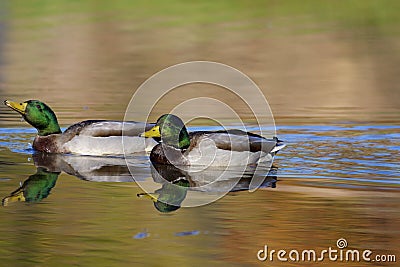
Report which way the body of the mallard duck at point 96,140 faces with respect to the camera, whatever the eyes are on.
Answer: to the viewer's left

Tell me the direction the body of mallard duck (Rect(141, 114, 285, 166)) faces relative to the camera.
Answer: to the viewer's left

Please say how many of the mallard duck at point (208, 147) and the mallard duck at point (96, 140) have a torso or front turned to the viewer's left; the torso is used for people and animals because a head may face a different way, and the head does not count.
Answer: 2

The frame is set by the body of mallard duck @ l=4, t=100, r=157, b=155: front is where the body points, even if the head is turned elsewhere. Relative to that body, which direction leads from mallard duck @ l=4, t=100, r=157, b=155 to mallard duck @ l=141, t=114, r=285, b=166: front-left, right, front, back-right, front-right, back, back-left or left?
back-left
